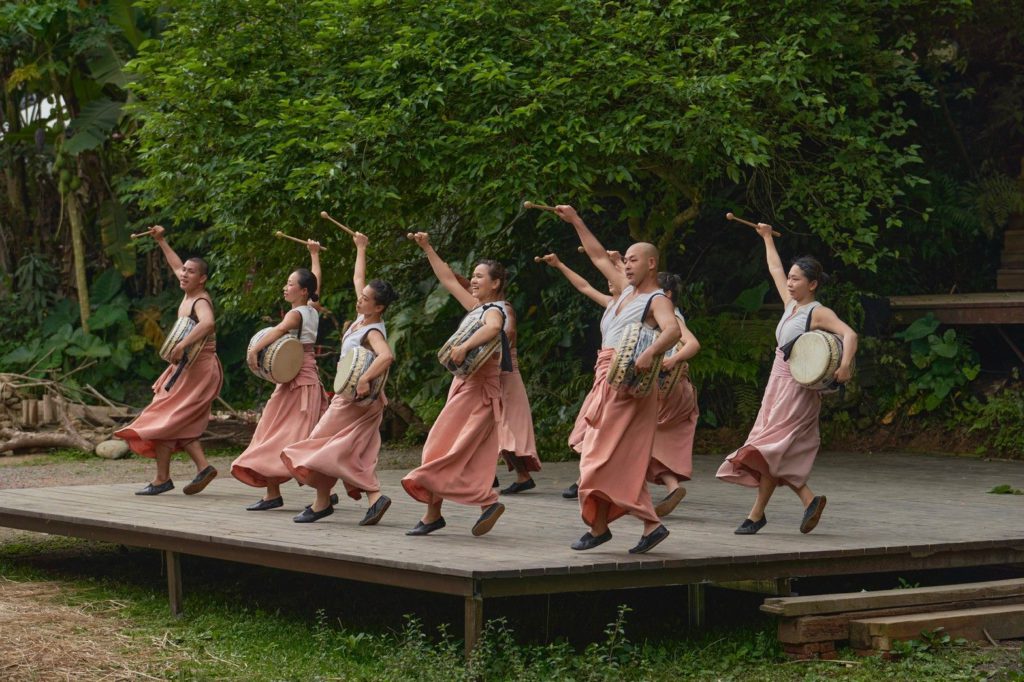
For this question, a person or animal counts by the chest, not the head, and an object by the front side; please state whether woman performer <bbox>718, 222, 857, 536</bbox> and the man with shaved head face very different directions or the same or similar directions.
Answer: same or similar directions

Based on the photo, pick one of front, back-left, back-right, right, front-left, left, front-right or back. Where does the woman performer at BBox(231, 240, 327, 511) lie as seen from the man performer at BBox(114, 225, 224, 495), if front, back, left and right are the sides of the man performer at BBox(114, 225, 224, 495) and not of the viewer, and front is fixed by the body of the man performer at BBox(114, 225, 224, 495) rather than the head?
left

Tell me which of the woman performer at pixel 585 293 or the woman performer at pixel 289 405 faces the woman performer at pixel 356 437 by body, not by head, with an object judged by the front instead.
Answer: the woman performer at pixel 585 293

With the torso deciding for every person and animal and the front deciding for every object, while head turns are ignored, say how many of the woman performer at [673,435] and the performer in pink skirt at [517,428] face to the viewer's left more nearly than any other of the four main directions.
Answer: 2

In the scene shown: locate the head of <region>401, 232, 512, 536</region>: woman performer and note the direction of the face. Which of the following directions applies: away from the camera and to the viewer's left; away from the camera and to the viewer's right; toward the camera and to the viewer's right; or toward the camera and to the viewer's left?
toward the camera and to the viewer's left

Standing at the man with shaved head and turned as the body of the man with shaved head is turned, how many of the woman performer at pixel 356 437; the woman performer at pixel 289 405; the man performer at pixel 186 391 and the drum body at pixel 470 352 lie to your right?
4

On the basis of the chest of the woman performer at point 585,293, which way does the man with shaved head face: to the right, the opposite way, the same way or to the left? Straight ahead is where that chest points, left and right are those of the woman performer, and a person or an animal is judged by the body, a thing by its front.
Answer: the same way

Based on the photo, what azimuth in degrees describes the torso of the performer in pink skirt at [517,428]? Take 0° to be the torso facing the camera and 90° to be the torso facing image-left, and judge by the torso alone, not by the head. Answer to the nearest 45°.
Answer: approximately 90°

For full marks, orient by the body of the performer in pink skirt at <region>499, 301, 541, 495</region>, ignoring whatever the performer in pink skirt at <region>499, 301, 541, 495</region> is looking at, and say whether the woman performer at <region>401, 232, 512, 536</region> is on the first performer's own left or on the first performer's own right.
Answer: on the first performer's own left

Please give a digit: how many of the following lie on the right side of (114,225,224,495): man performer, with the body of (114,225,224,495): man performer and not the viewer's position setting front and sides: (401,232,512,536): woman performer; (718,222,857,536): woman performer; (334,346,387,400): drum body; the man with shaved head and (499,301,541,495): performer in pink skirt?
0

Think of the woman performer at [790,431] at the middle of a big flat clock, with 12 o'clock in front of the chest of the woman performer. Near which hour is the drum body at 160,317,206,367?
The drum body is roughly at 2 o'clock from the woman performer.

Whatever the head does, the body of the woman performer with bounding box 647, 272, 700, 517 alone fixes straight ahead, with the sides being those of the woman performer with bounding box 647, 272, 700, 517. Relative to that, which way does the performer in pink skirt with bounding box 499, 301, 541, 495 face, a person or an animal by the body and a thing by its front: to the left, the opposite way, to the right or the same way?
the same way

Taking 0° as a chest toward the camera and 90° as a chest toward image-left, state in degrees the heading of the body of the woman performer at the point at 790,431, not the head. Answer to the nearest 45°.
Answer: approximately 45°

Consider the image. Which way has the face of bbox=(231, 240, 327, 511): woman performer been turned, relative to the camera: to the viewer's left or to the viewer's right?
to the viewer's left

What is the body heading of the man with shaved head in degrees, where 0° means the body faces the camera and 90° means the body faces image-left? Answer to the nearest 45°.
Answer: approximately 45°

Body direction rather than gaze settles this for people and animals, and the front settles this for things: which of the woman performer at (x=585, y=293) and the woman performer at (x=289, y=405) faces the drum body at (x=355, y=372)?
the woman performer at (x=585, y=293)

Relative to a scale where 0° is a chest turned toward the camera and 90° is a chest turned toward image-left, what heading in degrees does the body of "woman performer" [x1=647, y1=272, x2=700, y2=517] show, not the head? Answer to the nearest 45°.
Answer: approximately 90°

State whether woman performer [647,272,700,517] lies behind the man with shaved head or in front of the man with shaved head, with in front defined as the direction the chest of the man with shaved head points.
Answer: behind

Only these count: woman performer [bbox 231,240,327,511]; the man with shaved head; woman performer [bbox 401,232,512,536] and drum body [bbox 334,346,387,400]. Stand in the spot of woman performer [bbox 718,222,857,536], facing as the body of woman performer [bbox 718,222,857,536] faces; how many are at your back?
0
